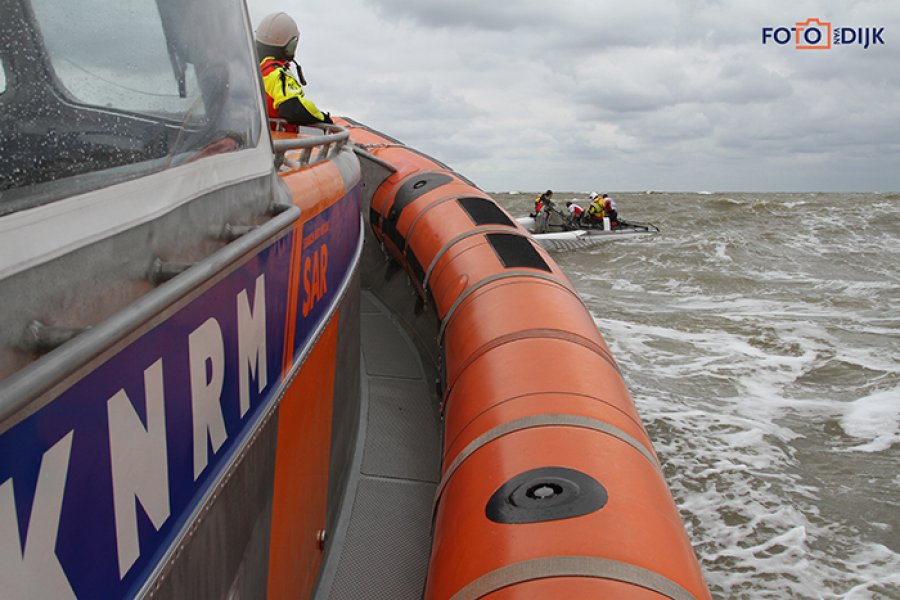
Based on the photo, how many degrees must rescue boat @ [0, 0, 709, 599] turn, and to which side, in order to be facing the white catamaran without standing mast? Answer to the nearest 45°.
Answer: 0° — it already faces it

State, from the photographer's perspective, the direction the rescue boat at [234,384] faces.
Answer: facing away from the viewer

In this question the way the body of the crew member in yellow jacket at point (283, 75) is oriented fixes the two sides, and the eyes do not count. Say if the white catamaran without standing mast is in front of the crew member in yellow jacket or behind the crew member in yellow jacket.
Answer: in front

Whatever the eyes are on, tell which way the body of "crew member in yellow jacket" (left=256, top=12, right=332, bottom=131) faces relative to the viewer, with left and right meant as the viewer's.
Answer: facing away from the viewer and to the right of the viewer
